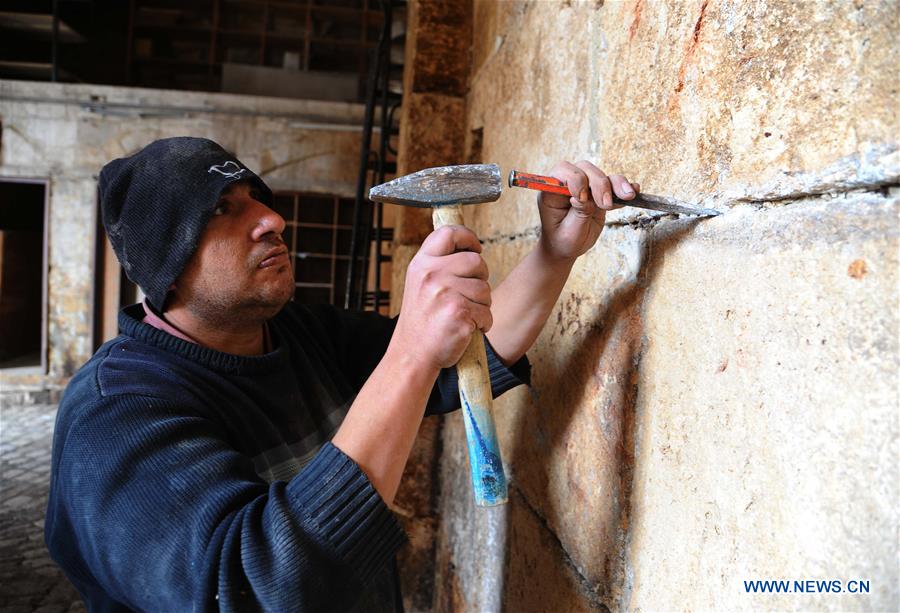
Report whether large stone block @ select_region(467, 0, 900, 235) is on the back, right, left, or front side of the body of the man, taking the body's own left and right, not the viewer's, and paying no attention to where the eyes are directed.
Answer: front

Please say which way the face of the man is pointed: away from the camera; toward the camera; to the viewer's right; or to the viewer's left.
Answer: to the viewer's right

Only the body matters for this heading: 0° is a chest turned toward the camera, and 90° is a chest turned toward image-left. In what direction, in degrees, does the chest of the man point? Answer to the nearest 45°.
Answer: approximately 315°

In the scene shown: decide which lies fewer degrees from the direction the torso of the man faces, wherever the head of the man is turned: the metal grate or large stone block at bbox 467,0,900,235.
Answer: the large stone block

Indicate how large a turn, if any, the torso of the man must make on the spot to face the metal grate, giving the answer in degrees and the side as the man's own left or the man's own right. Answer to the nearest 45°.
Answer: approximately 135° to the man's own left
